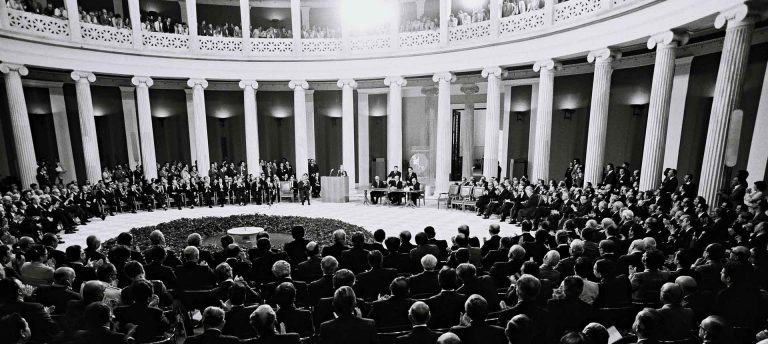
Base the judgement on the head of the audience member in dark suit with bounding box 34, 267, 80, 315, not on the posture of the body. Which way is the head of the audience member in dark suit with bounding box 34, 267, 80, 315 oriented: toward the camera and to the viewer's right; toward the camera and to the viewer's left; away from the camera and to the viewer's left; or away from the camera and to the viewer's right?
away from the camera and to the viewer's right

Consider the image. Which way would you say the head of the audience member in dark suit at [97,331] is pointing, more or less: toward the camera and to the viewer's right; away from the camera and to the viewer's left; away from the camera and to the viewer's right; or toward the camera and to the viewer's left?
away from the camera and to the viewer's right

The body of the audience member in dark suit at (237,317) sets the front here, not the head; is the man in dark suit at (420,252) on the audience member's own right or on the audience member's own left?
on the audience member's own right

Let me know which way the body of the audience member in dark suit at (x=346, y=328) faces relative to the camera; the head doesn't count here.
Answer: away from the camera

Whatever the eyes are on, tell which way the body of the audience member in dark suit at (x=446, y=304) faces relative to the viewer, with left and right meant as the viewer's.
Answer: facing away from the viewer

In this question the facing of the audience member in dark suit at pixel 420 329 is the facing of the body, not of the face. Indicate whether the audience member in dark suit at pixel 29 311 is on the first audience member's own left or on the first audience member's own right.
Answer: on the first audience member's own left

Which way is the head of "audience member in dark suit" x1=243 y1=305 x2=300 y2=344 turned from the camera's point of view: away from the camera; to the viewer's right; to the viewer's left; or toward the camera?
away from the camera

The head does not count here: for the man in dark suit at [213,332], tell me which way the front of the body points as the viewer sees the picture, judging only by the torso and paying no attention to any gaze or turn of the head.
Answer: away from the camera

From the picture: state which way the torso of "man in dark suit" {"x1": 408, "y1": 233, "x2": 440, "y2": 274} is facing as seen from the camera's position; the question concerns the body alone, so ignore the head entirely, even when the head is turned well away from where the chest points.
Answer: away from the camera

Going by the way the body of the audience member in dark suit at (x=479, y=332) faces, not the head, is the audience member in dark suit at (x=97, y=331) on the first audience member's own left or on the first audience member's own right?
on the first audience member's own left

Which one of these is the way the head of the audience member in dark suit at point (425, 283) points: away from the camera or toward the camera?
away from the camera

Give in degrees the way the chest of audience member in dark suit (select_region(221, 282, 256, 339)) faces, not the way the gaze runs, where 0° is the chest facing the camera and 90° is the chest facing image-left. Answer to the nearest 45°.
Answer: approximately 180°

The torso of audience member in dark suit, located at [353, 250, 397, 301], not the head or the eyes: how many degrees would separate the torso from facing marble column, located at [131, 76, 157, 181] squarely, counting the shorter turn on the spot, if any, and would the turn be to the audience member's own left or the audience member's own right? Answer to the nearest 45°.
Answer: approximately 45° to the audience member's own left

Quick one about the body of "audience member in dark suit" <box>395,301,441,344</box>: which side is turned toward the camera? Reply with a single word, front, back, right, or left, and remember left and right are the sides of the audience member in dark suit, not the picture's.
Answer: back
